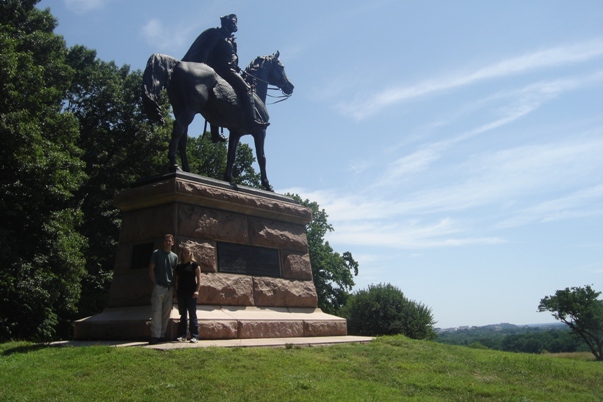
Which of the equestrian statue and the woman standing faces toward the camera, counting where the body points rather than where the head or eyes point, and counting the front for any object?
the woman standing

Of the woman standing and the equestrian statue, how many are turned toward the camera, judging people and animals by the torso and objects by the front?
1

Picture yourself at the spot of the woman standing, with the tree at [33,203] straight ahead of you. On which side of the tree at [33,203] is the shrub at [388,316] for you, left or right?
right

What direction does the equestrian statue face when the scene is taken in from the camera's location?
facing away from the viewer and to the right of the viewer

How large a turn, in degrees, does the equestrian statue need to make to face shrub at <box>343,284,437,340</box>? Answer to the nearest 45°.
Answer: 0° — it already faces it

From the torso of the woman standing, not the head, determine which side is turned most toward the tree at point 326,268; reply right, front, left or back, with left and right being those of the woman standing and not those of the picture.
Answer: back

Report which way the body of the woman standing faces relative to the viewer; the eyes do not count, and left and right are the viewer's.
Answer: facing the viewer

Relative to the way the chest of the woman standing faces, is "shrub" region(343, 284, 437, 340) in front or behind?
behind

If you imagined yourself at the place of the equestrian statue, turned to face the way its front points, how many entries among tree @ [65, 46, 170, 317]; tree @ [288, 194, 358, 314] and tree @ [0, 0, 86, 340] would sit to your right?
0

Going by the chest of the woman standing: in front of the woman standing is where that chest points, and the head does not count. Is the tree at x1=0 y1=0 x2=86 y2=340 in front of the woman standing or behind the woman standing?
behind
